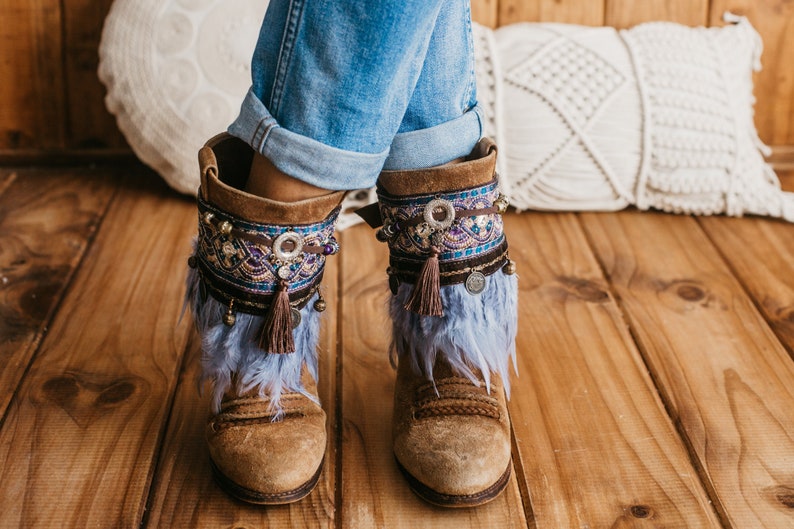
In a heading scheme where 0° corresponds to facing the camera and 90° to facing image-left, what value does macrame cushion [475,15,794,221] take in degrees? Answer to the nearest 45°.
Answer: approximately 0°

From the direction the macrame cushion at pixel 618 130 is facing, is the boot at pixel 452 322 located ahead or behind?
ahead

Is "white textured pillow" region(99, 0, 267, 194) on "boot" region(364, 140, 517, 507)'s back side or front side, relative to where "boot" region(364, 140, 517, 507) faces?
on the back side

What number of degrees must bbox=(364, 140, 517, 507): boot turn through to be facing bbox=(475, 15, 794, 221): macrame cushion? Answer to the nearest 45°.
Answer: approximately 180°

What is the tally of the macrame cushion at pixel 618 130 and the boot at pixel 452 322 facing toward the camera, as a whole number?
2

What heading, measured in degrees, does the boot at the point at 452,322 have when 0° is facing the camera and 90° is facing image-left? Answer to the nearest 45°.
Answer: approximately 0°

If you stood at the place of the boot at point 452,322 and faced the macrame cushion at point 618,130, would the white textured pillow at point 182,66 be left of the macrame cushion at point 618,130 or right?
left
